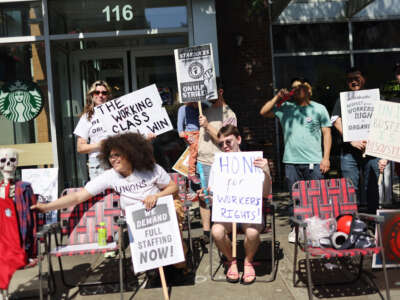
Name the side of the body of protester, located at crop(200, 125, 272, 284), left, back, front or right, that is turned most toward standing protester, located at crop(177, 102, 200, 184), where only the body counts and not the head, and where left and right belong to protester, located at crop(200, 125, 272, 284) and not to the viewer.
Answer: back

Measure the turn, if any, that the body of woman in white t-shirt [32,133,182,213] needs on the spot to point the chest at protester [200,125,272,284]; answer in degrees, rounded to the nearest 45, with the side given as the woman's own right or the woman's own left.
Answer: approximately 135° to the woman's own left

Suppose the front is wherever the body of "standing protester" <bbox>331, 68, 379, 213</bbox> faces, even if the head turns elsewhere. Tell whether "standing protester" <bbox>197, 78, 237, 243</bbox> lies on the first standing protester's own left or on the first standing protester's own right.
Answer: on the first standing protester's own right

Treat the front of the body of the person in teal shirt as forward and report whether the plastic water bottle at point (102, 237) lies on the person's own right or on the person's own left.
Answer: on the person's own right

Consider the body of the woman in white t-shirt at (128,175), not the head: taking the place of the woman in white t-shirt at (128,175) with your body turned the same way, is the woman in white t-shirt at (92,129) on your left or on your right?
on your right
